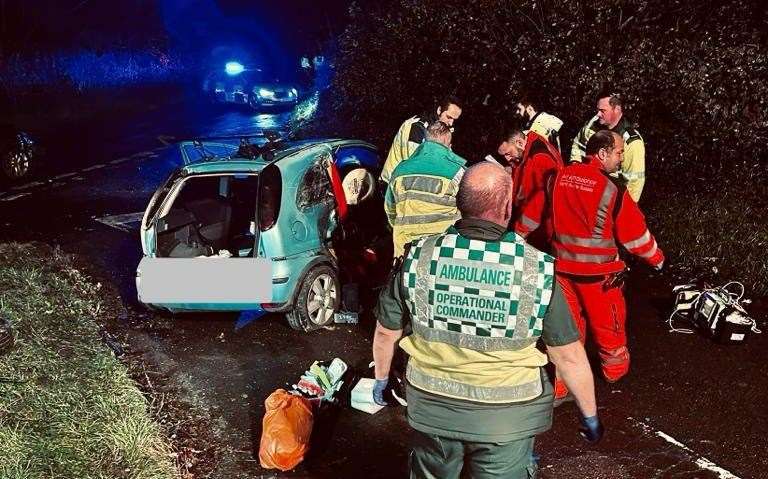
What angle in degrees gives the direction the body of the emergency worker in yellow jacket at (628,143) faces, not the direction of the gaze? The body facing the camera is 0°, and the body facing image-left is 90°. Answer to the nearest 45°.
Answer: approximately 45°

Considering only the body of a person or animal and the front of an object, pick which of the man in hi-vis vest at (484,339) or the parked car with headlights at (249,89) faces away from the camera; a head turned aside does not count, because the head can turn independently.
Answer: the man in hi-vis vest

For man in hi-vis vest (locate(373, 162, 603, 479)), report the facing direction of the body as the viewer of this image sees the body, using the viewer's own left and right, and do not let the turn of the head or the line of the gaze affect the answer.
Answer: facing away from the viewer

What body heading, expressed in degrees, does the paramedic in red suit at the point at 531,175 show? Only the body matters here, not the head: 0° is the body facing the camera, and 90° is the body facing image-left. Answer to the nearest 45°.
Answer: approximately 90°

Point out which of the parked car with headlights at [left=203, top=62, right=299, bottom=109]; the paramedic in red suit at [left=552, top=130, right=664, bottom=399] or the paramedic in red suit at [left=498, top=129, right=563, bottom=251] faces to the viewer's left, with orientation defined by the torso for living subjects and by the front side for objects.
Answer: the paramedic in red suit at [left=498, top=129, right=563, bottom=251]

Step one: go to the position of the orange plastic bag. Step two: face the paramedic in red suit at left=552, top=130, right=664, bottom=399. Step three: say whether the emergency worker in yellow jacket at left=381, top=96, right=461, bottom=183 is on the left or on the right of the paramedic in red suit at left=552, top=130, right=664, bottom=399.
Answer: left

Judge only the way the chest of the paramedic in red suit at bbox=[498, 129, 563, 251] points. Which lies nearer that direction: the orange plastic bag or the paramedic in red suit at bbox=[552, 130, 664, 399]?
the orange plastic bag

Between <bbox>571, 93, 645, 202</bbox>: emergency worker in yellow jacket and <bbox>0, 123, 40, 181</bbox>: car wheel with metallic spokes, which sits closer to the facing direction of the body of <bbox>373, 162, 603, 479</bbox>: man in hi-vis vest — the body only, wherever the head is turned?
the emergency worker in yellow jacket

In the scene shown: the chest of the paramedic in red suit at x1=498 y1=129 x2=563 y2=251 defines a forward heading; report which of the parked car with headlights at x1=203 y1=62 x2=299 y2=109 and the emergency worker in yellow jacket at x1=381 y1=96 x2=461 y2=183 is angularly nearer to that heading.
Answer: the emergency worker in yellow jacket
